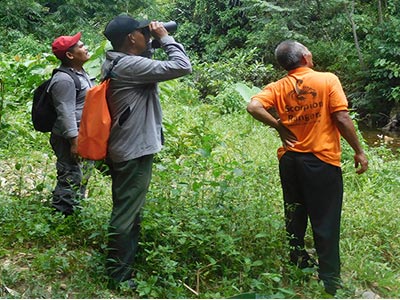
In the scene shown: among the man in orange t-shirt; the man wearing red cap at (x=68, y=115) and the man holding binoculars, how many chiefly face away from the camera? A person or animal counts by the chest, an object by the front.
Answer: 1

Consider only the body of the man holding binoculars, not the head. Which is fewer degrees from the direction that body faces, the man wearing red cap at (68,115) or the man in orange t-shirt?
the man in orange t-shirt

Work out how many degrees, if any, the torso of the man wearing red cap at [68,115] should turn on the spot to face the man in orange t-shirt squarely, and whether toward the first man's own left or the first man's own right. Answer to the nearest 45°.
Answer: approximately 45° to the first man's own right

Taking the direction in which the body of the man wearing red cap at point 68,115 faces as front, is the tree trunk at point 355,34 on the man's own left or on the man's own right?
on the man's own left

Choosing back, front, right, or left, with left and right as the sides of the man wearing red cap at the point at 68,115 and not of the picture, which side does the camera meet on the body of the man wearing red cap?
right

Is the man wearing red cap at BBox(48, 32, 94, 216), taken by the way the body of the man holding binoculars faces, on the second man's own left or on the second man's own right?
on the second man's own left

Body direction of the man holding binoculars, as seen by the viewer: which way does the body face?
to the viewer's right

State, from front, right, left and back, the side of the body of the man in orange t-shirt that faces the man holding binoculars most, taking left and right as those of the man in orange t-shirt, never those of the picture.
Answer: left

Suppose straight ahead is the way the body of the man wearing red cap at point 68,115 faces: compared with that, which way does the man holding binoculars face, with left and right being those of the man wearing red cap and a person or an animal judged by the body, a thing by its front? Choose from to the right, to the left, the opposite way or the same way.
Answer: the same way

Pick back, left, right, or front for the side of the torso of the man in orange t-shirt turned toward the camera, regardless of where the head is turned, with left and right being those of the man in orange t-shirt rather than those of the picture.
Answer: back

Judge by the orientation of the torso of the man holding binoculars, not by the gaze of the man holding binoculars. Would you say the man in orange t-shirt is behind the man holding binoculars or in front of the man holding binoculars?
in front

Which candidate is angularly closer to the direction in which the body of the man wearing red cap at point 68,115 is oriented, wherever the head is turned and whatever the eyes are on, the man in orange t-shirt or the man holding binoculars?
the man in orange t-shirt

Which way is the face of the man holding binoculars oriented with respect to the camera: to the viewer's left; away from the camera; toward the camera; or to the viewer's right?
to the viewer's right

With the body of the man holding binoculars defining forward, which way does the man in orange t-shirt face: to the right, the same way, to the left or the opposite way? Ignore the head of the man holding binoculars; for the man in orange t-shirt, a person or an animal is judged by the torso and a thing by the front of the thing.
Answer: to the left

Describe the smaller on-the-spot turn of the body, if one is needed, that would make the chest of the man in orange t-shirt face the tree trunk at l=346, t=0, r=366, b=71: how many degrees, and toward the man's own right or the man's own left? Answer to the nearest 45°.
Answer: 0° — they already face it

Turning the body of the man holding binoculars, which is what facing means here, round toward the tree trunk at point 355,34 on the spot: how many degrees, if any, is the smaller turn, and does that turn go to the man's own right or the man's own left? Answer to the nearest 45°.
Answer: approximately 45° to the man's own left
